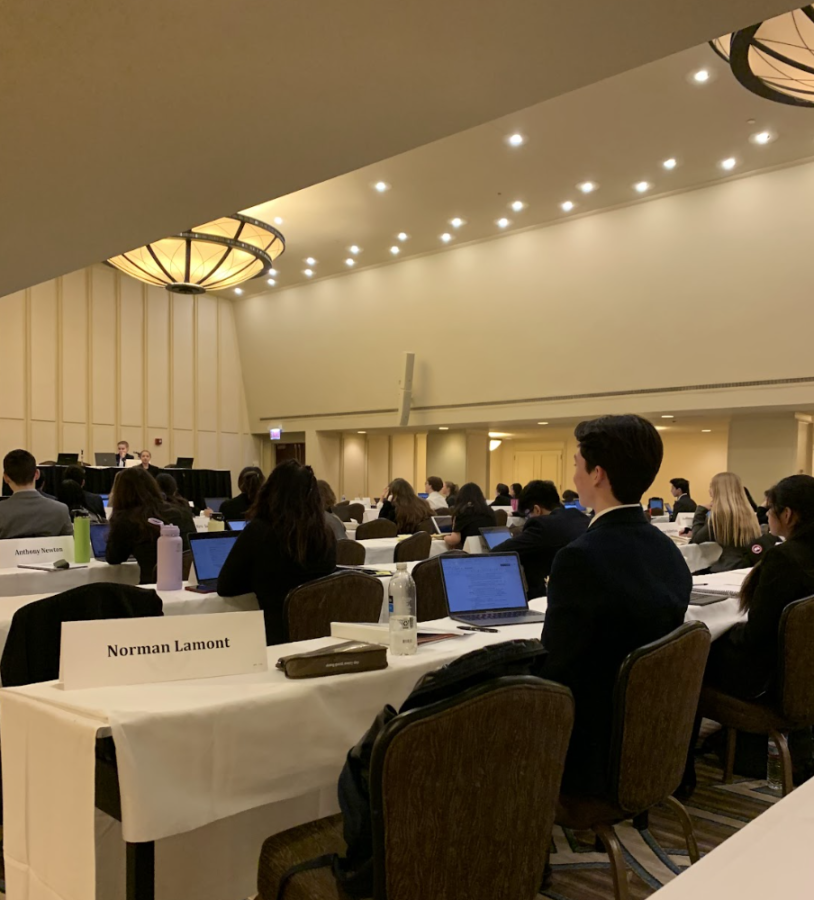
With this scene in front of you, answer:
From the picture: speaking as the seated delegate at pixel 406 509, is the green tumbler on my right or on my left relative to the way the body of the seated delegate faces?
on my left

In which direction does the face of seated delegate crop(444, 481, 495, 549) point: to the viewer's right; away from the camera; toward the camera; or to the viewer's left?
away from the camera

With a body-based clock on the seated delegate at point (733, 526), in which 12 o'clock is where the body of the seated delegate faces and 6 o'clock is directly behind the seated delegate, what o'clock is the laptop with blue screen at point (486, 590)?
The laptop with blue screen is roughly at 8 o'clock from the seated delegate.

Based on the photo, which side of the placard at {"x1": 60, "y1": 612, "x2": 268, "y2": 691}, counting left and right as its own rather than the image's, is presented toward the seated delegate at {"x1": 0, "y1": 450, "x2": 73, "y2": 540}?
back

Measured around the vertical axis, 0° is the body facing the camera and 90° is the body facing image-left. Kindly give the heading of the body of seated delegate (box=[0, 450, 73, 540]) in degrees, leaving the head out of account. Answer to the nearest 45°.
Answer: approximately 180°

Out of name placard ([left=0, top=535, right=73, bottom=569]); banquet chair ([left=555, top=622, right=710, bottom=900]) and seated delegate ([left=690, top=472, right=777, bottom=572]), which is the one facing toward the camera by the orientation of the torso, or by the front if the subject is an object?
the name placard

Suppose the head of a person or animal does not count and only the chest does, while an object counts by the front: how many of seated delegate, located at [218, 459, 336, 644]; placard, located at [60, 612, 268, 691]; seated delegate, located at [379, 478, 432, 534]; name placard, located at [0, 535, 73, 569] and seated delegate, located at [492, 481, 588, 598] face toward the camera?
2

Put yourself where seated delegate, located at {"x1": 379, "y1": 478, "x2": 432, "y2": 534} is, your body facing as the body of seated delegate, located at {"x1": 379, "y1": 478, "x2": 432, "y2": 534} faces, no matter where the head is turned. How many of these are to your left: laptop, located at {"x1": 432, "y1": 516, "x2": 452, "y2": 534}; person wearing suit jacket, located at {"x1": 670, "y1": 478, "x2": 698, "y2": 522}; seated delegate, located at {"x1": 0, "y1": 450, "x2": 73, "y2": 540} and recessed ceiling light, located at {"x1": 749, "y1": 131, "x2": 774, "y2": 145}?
1

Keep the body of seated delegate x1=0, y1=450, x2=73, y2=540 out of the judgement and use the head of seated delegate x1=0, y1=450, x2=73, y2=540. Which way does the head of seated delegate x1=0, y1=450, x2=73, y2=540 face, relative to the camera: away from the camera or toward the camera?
away from the camera

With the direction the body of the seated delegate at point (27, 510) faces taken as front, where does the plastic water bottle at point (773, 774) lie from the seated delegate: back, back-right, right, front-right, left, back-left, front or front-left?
back-right

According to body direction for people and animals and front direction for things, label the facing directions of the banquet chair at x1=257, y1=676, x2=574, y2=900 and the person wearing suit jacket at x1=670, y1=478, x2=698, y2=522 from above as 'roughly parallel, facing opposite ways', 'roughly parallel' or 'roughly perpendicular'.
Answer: roughly parallel

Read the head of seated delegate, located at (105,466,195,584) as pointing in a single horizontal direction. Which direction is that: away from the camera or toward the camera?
away from the camera

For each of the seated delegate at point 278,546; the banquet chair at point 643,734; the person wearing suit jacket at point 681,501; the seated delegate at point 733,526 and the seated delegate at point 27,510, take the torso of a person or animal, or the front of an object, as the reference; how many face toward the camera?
0

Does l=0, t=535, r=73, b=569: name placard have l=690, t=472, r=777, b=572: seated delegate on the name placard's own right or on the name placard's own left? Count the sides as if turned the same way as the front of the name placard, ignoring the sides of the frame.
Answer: on the name placard's own left

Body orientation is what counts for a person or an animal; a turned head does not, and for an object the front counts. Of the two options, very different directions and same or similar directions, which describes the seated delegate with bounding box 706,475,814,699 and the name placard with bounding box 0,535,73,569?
very different directions

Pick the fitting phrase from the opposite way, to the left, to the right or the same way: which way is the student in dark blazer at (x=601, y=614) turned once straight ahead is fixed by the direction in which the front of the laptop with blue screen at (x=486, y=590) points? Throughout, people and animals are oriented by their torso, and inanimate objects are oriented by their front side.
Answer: the opposite way

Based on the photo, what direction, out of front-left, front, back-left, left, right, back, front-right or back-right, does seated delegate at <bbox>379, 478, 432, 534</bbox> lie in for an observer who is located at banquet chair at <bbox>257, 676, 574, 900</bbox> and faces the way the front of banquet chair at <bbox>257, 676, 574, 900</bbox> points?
front-right

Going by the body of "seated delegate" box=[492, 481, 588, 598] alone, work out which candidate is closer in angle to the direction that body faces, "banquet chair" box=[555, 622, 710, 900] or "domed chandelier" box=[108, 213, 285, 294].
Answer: the domed chandelier

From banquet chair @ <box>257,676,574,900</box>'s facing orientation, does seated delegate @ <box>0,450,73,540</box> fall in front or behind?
in front

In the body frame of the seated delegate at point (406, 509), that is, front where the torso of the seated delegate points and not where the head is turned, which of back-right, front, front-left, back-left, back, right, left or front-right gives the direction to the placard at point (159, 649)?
back-left

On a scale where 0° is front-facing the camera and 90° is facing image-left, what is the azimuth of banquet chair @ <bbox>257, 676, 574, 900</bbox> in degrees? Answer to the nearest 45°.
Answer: approximately 135°

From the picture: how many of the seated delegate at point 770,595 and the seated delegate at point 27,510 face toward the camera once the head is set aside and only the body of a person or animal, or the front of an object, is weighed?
0
